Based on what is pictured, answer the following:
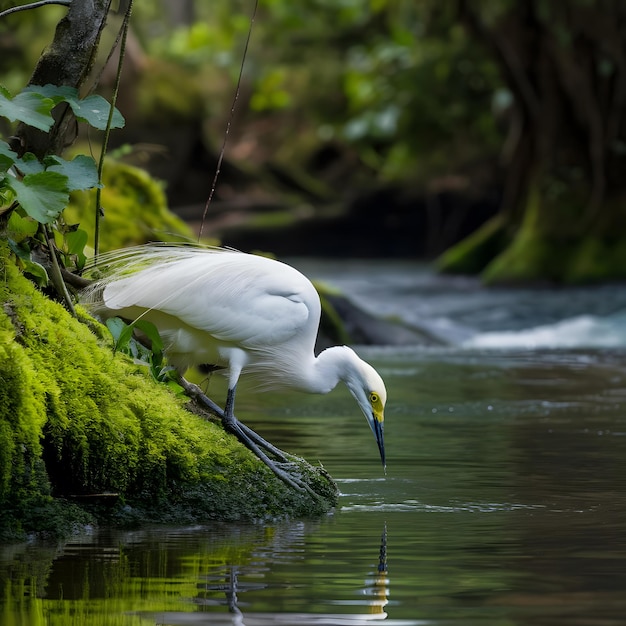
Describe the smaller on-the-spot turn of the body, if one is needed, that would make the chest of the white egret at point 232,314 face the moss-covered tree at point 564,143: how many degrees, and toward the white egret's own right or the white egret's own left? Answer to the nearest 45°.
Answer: approximately 90° to the white egret's own left

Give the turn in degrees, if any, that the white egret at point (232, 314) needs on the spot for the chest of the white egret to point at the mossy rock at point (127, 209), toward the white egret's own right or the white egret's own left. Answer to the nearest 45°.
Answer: approximately 90° to the white egret's own left

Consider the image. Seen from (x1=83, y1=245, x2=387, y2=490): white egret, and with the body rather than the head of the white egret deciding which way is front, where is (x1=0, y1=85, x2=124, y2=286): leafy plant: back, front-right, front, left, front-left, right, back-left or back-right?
back-right

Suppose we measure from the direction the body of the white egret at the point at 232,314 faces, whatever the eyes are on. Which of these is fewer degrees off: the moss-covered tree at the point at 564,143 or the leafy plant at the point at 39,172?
the moss-covered tree

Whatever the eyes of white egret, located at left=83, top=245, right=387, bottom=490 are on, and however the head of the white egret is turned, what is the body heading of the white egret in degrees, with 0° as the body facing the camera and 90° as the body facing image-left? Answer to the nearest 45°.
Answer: approximately 270°
